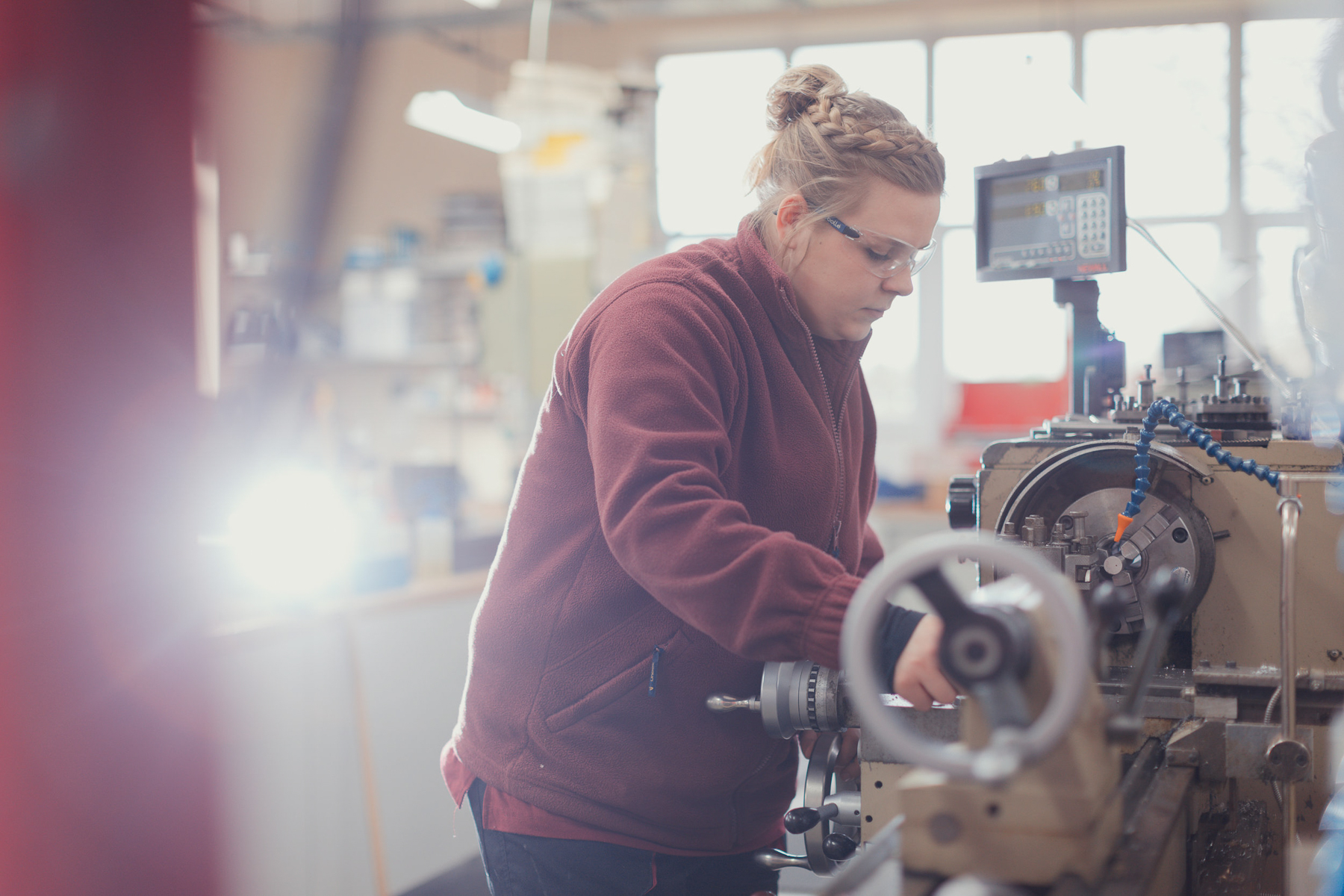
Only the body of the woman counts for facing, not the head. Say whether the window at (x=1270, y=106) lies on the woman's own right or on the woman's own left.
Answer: on the woman's own left

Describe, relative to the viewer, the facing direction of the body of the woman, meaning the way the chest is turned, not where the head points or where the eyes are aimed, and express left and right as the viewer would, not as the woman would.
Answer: facing the viewer and to the right of the viewer

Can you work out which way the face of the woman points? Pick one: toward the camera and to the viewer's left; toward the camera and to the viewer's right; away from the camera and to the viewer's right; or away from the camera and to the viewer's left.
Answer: toward the camera and to the viewer's right

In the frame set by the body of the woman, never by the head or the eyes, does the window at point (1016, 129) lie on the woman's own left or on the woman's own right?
on the woman's own left

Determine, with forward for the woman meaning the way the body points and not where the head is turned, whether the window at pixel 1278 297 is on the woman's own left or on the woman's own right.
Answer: on the woman's own left

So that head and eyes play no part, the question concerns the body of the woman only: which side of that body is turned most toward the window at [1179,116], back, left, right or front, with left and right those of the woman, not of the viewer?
left

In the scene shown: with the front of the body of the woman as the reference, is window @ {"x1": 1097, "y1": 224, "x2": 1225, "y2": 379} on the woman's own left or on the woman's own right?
on the woman's own left
